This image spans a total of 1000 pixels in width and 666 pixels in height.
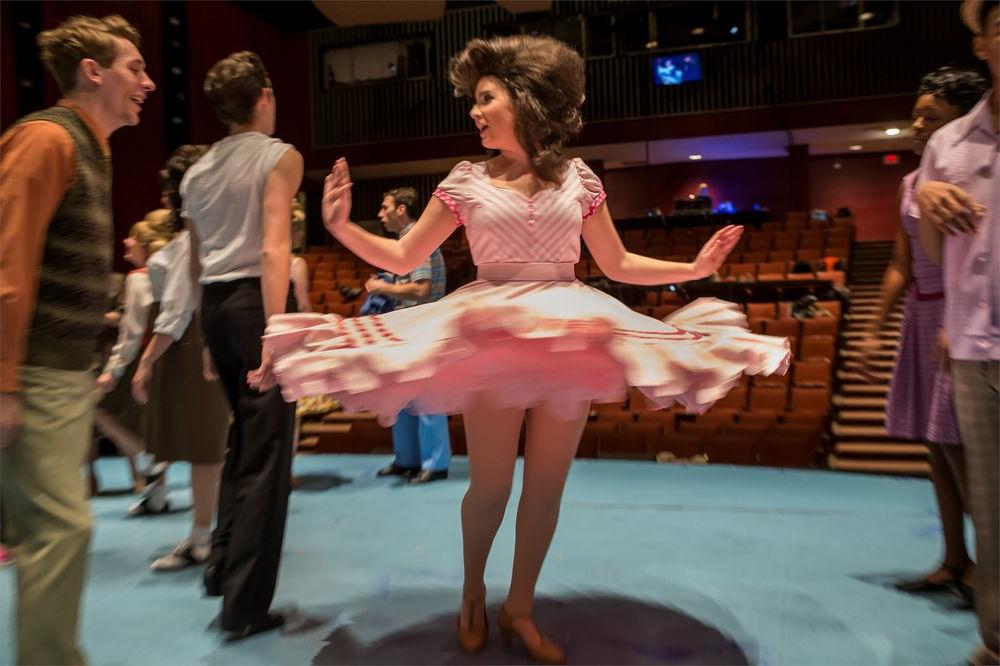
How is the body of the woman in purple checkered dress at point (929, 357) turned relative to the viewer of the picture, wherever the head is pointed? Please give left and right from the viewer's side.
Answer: facing to the left of the viewer

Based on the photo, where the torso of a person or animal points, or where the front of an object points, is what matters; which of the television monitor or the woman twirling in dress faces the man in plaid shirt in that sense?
the television monitor

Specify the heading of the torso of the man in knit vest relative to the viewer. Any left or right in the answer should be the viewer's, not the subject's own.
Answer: facing to the right of the viewer

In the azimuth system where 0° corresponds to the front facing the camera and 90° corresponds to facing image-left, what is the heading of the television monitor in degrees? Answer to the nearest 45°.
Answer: approximately 0°

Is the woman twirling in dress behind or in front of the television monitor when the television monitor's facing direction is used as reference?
in front

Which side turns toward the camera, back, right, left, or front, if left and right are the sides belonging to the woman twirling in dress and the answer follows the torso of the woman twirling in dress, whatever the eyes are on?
front

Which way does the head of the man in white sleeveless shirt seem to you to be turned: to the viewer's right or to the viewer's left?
to the viewer's right

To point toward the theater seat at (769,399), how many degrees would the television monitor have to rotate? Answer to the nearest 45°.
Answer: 0° — it already faces it

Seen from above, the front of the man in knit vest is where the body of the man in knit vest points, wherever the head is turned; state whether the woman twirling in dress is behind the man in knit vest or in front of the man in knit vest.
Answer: in front

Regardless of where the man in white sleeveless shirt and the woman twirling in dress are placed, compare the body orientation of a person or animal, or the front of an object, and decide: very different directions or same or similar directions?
very different directions

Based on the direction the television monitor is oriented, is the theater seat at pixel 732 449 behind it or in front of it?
in front

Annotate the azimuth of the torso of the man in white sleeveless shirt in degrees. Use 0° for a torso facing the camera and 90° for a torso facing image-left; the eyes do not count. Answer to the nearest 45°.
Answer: approximately 225°

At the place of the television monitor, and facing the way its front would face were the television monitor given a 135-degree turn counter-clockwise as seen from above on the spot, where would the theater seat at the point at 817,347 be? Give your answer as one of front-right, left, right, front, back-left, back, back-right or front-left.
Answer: back-right
